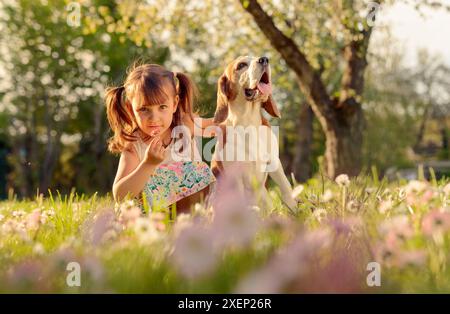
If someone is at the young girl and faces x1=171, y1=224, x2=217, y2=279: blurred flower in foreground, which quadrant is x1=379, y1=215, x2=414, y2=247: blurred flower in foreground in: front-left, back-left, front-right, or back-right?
front-left

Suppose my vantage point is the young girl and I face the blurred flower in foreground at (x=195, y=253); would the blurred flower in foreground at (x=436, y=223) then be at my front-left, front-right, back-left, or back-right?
front-left

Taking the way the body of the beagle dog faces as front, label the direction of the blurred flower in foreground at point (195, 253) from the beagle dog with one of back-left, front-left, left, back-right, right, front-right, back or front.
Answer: front-right

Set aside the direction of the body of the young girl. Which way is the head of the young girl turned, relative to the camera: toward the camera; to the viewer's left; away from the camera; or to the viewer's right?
toward the camera

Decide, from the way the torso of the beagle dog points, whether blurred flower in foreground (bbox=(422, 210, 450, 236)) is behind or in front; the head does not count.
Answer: in front

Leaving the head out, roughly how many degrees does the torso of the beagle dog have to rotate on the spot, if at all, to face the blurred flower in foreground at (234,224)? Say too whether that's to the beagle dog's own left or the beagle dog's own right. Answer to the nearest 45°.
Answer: approximately 45° to the beagle dog's own right

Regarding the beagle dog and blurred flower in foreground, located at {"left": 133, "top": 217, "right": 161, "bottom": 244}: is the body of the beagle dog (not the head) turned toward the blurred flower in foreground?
no

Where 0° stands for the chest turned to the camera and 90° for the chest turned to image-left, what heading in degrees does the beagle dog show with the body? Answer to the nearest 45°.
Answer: approximately 315°

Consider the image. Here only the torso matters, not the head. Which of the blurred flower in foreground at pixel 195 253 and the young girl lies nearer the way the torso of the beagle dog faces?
the blurred flower in foreground

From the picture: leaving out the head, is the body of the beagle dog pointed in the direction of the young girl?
no

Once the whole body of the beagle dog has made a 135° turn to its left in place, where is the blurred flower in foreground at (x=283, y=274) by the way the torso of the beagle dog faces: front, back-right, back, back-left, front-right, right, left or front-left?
back

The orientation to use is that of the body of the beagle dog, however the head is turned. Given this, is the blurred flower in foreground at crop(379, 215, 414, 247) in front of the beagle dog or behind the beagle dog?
in front

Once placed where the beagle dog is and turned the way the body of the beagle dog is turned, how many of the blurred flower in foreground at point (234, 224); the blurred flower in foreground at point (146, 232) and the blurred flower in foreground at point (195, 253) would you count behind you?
0
